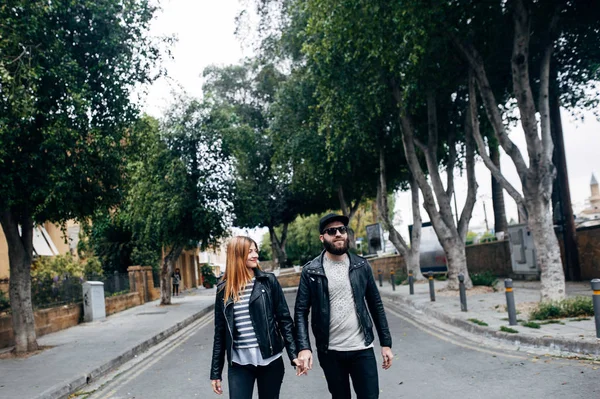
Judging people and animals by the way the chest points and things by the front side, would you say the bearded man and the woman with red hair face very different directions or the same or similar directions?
same or similar directions

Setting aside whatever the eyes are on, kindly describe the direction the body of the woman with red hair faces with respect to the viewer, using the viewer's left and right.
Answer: facing the viewer

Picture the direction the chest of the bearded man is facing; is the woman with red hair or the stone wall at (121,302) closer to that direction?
the woman with red hair

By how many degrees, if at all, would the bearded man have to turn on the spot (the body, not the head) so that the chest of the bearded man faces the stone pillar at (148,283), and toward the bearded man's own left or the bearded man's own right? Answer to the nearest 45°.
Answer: approximately 180°

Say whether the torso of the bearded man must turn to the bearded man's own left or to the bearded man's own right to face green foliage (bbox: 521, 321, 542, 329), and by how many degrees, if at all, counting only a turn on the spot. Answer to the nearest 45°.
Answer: approximately 135° to the bearded man's own left

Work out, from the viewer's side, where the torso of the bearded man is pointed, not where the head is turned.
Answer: toward the camera

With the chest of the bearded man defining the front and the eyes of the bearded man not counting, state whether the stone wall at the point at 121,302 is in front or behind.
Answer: behind

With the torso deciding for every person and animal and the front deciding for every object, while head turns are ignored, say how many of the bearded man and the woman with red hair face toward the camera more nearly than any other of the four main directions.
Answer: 2

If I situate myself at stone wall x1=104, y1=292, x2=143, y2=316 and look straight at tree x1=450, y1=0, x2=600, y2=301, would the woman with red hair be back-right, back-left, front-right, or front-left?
front-right

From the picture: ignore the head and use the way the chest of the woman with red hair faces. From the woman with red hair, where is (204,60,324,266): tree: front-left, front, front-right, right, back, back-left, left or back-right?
back

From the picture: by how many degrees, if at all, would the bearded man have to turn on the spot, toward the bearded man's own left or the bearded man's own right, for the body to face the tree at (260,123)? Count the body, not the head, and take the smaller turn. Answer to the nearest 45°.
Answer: approximately 180°

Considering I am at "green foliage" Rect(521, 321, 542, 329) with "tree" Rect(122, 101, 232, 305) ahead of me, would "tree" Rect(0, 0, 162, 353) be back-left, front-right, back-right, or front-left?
front-left
